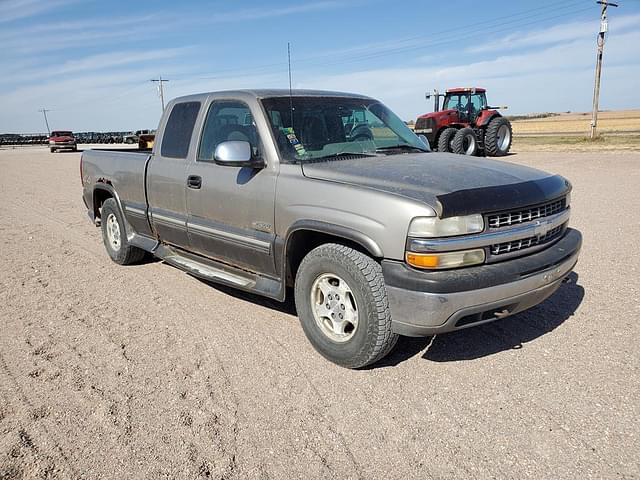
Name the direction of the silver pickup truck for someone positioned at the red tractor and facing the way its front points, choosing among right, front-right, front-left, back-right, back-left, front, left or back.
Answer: front-left

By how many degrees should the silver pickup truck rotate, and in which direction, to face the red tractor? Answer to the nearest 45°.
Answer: approximately 135° to its left

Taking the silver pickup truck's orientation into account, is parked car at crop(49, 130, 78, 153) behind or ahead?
behind

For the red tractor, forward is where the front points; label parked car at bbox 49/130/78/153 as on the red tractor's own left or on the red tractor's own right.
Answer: on the red tractor's own right

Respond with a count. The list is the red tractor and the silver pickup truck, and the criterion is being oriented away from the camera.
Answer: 0

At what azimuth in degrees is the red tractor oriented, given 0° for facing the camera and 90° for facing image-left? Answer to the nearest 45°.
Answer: approximately 45°

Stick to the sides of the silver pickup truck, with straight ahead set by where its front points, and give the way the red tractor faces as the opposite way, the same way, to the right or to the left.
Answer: to the right

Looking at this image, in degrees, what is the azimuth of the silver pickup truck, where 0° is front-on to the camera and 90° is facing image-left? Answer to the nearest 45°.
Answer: approximately 315°
